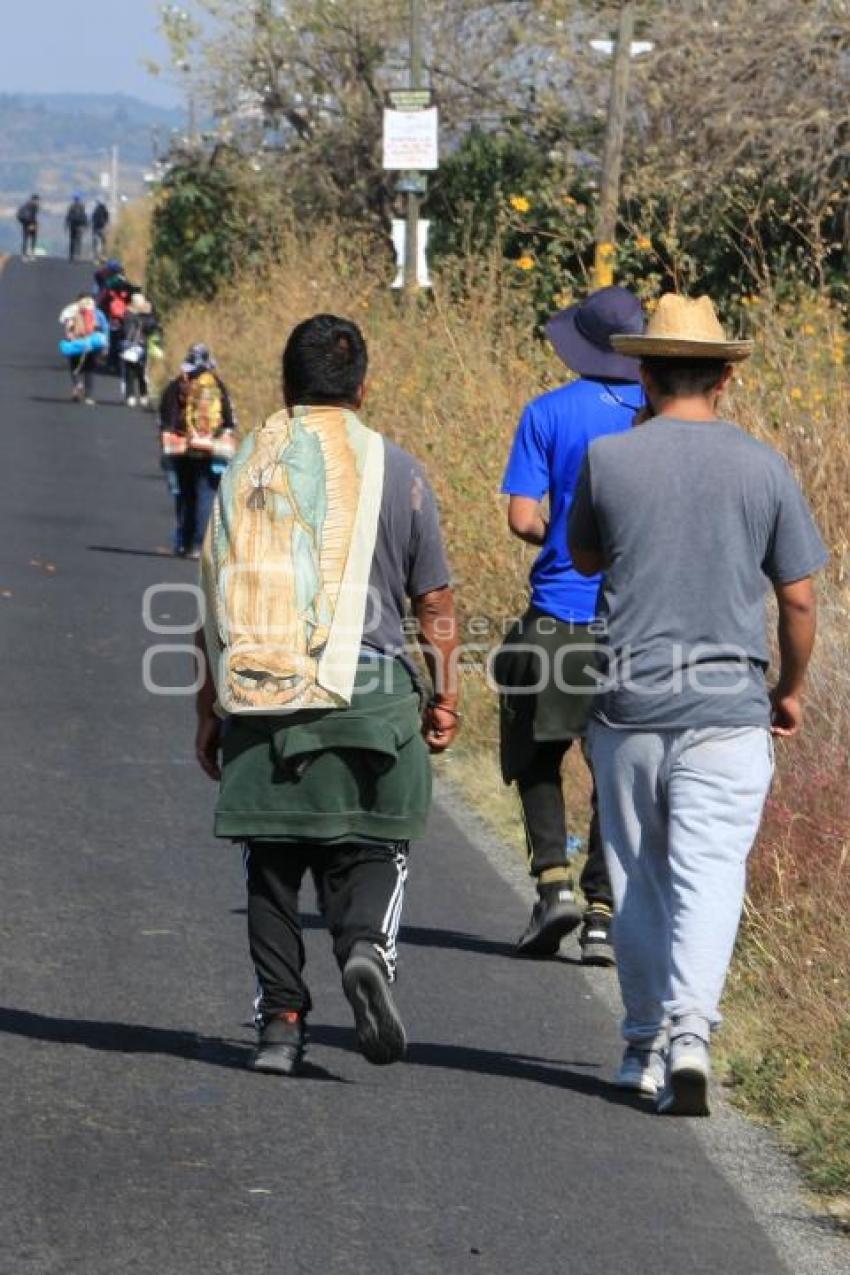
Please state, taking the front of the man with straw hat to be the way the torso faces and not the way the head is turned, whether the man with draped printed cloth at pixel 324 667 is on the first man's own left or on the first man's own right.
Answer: on the first man's own left

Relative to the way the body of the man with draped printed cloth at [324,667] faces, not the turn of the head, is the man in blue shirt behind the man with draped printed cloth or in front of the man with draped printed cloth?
in front

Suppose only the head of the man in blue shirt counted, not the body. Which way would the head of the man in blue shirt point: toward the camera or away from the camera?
away from the camera

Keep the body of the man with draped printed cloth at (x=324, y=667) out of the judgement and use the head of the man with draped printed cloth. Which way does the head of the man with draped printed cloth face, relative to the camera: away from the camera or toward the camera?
away from the camera

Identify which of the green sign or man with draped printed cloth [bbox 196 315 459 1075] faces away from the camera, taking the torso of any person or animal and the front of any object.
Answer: the man with draped printed cloth

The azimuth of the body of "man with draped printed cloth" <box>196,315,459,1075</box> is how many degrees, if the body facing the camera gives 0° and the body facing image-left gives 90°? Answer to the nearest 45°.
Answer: approximately 180°

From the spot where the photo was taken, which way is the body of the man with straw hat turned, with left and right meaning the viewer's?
facing away from the viewer

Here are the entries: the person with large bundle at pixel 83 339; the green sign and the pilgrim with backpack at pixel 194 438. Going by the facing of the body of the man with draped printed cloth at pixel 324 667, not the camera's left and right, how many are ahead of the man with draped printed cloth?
3

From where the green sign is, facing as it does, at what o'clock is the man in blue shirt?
The man in blue shirt is roughly at 12 o'clock from the green sign.

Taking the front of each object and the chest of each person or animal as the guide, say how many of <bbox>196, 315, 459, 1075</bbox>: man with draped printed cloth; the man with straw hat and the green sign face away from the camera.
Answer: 2

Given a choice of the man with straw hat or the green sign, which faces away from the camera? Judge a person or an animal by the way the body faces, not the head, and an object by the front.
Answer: the man with straw hat

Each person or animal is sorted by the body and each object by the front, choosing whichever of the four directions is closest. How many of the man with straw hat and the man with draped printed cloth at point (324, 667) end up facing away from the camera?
2

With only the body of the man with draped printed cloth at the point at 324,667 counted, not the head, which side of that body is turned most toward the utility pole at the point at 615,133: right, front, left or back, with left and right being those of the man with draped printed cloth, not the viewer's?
front

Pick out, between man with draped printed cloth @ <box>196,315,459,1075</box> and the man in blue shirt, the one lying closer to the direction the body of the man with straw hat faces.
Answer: the man in blue shirt
